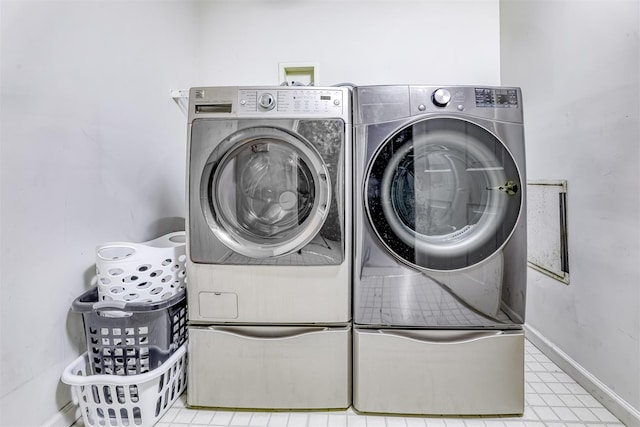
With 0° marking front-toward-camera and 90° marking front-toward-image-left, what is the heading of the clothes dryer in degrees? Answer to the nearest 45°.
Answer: approximately 0°

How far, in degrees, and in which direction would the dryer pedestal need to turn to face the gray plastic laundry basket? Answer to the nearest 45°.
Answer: approximately 45° to its right

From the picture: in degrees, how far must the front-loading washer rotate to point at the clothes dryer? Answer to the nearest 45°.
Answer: approximately 90° to its left

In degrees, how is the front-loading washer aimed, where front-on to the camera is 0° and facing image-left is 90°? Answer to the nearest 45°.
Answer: approximately 0°

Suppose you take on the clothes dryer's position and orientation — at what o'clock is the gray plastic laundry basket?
The gray plastic laundry basket is roughly at 2 o'clock from the clothes dryer.

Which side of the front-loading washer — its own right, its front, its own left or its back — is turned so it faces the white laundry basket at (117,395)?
right
